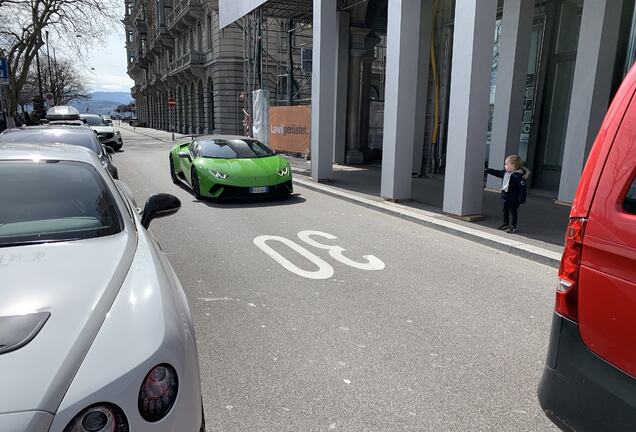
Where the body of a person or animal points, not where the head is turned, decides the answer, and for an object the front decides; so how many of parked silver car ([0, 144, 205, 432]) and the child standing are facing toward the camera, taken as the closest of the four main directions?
1

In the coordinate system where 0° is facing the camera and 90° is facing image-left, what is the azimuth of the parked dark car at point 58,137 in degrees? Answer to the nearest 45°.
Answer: approximately 0°

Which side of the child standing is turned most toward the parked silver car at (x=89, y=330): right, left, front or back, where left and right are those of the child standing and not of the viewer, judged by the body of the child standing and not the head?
left

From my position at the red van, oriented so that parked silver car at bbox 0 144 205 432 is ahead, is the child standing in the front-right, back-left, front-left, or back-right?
back-right

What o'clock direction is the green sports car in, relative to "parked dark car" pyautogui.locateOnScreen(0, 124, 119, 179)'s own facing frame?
The green sports car is roughly at 9 o'clock from the parked dark car.

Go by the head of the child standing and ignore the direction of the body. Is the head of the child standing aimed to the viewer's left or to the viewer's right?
to the viewer's left

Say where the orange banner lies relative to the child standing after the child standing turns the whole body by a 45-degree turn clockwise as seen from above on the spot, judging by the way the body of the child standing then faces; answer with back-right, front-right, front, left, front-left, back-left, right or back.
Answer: front

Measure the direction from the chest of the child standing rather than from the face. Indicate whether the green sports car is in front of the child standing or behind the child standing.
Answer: in front

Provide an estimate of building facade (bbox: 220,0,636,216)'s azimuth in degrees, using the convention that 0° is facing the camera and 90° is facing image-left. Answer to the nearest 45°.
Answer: approximately 45°

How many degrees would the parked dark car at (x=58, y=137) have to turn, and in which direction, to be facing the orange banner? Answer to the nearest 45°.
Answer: approximately 135° to its left

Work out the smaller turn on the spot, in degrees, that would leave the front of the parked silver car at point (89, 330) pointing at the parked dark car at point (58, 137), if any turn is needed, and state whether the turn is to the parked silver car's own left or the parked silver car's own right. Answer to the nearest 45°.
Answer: approximately 180°

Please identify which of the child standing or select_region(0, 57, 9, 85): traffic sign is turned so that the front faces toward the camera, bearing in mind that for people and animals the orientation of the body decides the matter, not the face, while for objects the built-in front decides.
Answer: the traffic sign

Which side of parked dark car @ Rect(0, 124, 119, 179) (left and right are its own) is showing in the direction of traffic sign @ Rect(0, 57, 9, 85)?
back

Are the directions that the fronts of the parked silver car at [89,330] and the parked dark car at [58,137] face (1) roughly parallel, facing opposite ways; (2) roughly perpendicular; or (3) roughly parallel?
roughly parallel

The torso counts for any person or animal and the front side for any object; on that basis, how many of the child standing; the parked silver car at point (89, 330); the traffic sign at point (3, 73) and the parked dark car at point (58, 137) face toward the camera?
3

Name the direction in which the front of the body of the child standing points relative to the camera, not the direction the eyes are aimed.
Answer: to the viewer's left

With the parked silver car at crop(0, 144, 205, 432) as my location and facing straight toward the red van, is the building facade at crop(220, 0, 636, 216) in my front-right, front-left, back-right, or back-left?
front-left

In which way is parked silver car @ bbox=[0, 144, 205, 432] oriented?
toward the camera

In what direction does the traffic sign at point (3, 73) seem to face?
toward the camera
